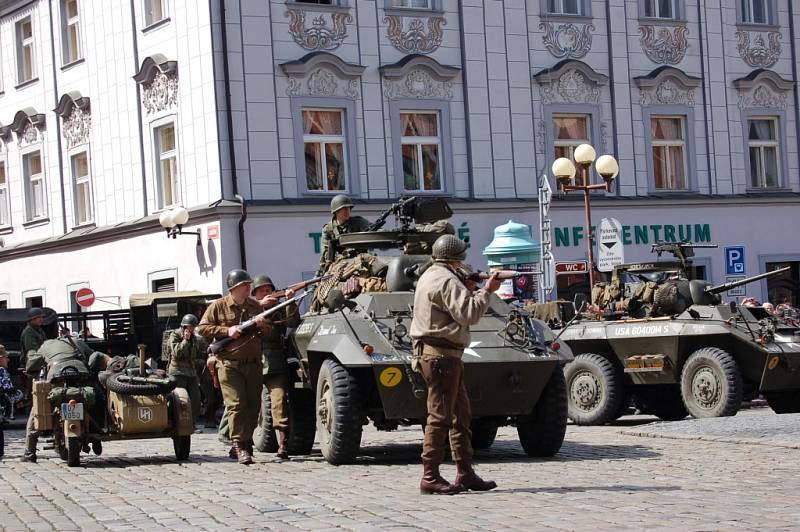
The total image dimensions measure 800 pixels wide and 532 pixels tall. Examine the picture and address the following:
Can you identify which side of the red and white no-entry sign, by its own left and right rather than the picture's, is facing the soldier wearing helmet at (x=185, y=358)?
front

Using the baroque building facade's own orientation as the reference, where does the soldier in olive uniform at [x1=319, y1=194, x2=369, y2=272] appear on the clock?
The soldier in olive uniform is roughly at 12 o'clock from the baroque building facade.

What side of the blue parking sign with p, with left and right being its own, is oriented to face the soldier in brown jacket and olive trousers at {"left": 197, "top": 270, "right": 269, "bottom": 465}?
front

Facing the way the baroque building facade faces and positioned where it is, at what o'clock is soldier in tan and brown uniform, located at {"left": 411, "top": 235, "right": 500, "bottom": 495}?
The soldier in tan and brown uniform is roughly at 12 o'clock from the baroque building facade.

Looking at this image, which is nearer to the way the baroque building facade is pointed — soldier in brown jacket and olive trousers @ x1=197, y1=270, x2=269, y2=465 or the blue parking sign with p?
the soldier in brown jacket and olive trousers

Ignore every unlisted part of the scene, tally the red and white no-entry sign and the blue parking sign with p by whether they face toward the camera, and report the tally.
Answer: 2

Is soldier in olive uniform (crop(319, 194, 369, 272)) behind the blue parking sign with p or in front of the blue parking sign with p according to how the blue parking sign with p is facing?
in front

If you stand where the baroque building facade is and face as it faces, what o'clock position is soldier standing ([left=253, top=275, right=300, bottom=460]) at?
The soldier standing is roughly at 12 o'clock from the baroque building facade.

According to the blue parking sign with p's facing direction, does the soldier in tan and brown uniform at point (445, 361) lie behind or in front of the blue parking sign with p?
in front

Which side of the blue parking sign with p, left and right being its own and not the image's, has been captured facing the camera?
front

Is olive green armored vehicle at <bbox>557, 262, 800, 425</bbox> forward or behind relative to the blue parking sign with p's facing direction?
forward

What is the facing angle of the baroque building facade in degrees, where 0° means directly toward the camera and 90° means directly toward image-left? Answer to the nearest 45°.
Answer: approximately 0°
